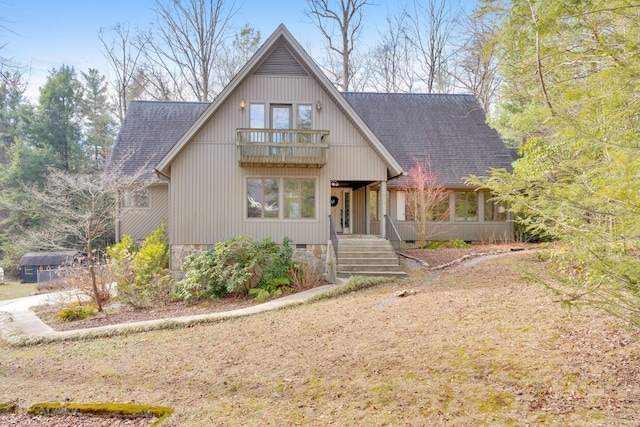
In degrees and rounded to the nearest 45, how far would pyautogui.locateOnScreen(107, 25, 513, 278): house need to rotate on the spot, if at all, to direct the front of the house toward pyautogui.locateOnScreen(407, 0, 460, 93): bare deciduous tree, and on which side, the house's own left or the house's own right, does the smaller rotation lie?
approximately 135° to the house's own left

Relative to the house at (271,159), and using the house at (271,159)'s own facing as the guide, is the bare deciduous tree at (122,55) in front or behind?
behind

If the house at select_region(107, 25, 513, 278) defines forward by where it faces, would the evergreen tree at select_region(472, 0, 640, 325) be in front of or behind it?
in front

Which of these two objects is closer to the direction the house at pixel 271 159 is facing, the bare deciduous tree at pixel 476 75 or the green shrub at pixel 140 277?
the green shrub

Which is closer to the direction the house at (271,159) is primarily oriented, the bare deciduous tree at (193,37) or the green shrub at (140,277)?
the green shrub

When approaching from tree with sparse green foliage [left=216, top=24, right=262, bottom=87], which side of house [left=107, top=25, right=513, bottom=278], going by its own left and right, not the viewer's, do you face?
back

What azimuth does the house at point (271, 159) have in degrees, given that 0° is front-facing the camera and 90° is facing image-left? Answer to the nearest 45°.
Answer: approximately 0°

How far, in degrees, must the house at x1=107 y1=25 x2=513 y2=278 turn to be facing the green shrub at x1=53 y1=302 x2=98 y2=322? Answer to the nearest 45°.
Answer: approximately 45° to its right

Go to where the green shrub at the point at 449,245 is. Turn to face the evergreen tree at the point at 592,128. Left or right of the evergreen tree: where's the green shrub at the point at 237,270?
right

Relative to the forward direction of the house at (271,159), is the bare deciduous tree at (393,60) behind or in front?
behind
